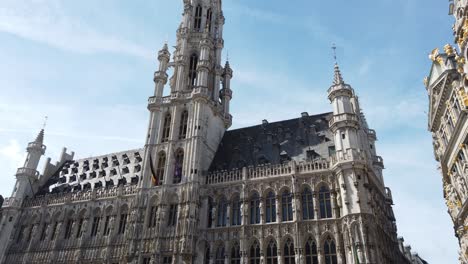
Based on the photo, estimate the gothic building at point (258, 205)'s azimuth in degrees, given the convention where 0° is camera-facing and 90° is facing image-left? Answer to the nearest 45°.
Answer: approximately 45°

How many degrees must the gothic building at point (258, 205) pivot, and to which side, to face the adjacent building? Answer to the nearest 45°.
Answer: approximately 90° to its left
